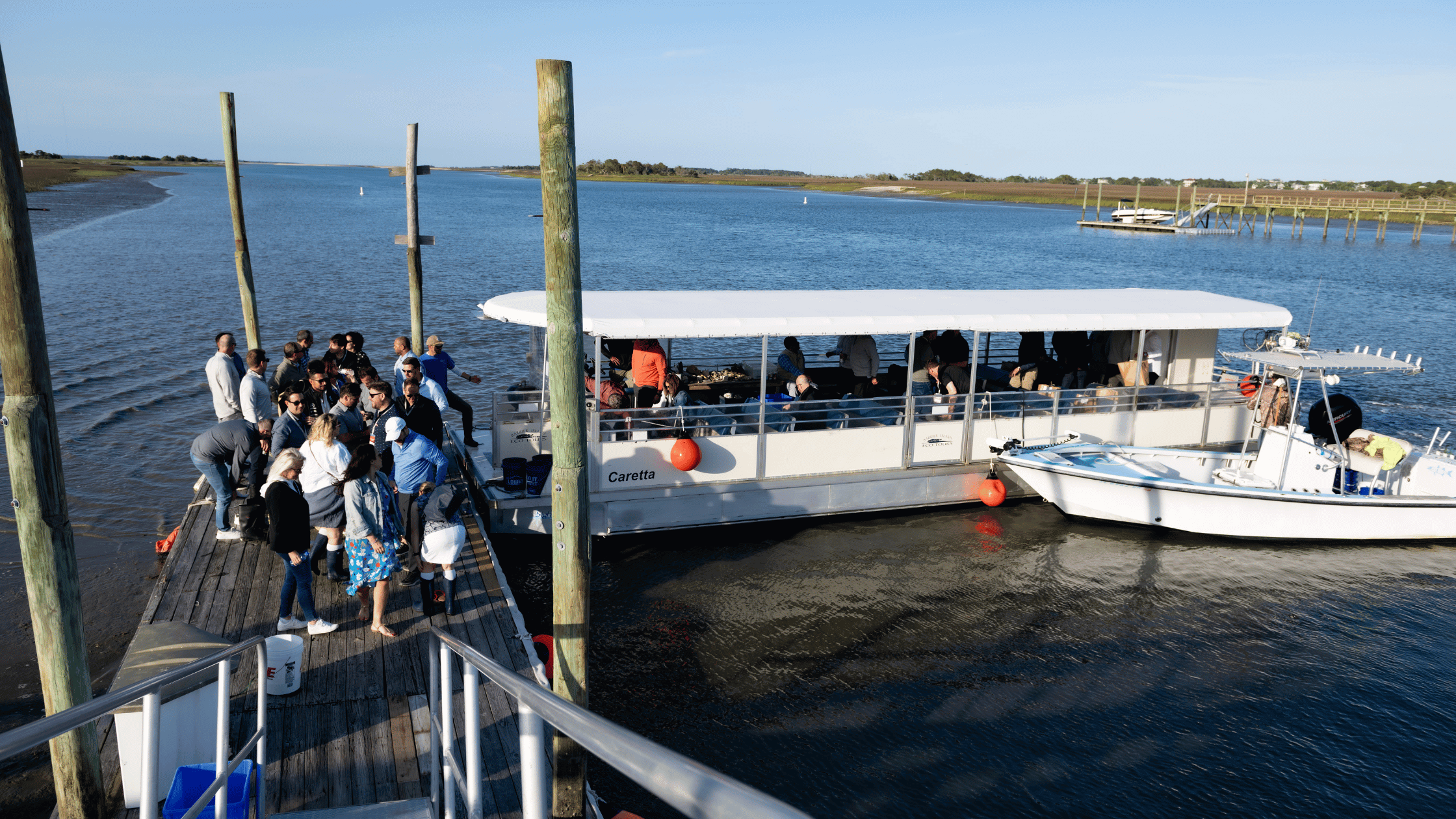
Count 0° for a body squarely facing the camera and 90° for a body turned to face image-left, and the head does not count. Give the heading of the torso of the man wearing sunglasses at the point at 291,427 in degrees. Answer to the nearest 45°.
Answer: approximately 315°

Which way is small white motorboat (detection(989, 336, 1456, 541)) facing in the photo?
to the viewer's left

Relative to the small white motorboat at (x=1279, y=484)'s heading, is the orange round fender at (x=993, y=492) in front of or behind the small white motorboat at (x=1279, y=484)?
in front

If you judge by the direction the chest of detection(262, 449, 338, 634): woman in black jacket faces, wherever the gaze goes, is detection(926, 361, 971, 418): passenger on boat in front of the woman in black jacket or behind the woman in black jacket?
in front

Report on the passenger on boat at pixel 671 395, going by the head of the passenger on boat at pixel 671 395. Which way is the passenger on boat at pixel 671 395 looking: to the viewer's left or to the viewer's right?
to the viewer's left

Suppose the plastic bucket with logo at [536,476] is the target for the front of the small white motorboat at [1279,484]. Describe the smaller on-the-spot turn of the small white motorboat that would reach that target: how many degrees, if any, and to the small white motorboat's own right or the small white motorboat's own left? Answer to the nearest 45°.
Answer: approximately 45° to the small white motorboat's own left

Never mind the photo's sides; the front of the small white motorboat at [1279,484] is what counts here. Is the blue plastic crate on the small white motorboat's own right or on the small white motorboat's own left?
on the small white motorboat's own left

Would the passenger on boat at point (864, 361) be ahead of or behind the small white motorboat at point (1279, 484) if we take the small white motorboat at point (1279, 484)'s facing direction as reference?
ahead

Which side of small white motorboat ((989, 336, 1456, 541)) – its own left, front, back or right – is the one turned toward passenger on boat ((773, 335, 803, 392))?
front

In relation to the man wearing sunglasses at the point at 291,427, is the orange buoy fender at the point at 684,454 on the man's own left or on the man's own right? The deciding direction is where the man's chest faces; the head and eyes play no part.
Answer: on the man's own left
